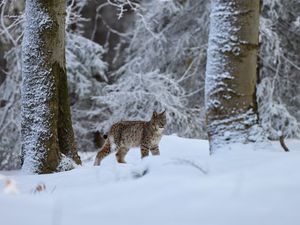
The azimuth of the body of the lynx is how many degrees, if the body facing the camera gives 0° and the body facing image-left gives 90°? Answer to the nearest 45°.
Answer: approximately 270°
